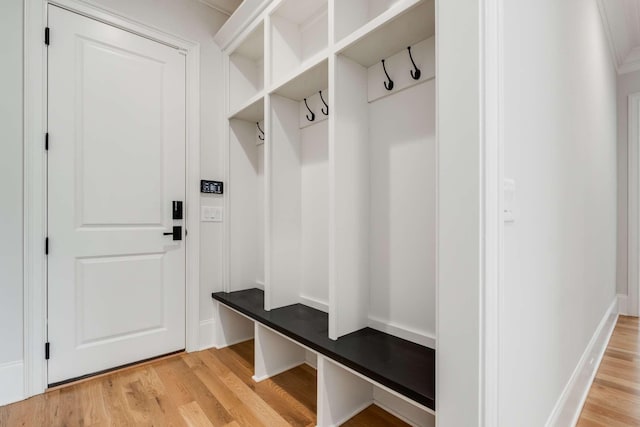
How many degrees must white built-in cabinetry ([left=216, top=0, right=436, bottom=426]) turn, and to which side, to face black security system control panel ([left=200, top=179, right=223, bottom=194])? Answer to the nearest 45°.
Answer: approximately 90° to its right

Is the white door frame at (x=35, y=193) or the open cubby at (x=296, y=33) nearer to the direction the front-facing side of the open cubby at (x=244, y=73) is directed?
the white door frame

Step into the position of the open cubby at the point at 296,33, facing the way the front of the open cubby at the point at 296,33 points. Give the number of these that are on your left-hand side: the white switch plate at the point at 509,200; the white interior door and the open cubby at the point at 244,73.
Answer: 1

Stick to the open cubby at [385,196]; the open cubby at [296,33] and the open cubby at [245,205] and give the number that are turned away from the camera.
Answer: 0

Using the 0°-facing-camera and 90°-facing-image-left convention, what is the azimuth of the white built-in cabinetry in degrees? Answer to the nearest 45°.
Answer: approximately 45°

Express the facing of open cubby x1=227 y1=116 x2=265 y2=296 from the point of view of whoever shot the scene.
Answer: facing the viewer and to the left of the viewer

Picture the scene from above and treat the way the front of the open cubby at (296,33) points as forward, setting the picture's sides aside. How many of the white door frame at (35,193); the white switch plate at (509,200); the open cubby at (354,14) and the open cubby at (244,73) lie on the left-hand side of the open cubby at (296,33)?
2

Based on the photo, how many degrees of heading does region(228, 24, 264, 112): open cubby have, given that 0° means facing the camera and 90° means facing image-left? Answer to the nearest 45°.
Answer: approximately 45°

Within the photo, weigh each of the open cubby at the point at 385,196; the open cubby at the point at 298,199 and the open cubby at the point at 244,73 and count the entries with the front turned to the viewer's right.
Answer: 0

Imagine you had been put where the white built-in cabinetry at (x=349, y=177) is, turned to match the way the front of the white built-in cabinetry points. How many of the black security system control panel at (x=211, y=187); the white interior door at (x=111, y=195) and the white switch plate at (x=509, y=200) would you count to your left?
1

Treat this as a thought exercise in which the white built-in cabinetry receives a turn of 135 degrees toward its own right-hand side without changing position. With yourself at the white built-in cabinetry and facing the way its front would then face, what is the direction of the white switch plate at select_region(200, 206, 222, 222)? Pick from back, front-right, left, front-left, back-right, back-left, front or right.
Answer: front-left
